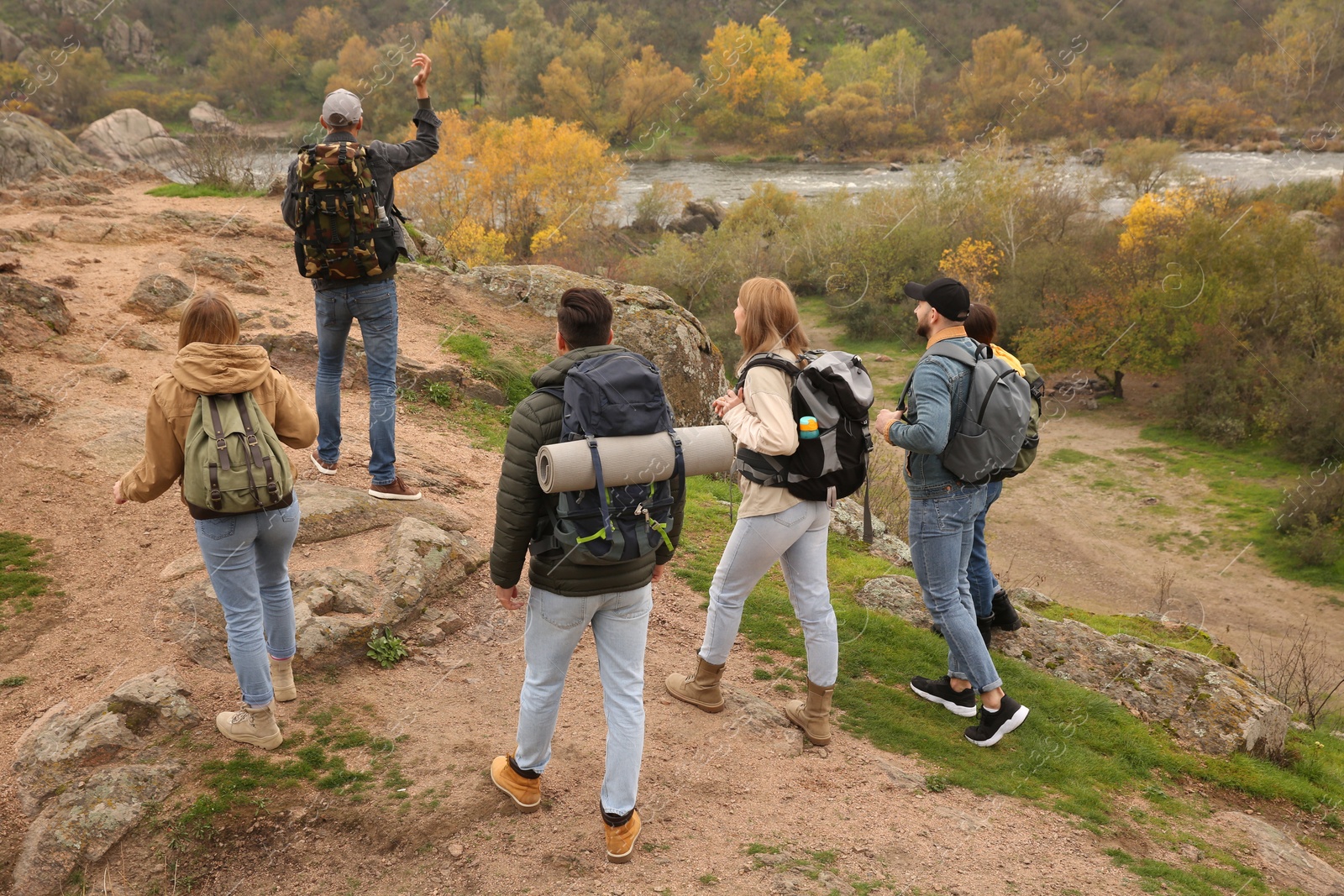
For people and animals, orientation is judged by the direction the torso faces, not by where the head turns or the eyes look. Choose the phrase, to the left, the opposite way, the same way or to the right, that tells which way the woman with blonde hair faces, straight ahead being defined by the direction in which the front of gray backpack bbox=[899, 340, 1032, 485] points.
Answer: the opposite way

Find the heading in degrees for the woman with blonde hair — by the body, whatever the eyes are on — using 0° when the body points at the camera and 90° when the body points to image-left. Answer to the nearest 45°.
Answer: approximately 135°

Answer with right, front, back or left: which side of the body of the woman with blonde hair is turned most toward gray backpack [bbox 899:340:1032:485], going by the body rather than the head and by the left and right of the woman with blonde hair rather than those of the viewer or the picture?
right

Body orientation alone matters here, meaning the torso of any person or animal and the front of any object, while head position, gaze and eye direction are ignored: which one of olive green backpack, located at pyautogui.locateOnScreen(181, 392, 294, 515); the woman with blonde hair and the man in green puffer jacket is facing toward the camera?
the olive green backpack

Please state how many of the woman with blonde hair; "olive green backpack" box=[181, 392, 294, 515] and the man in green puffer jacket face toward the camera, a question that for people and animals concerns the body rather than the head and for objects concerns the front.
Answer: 1

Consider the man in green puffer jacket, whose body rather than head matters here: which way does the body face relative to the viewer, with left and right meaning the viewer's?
facing away from the viewer

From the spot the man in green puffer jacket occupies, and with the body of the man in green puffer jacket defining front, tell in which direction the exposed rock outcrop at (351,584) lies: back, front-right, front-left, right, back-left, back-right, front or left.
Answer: front-left

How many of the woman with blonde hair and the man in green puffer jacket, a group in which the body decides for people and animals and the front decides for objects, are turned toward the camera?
0

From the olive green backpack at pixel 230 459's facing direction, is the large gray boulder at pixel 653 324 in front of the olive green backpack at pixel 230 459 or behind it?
behind

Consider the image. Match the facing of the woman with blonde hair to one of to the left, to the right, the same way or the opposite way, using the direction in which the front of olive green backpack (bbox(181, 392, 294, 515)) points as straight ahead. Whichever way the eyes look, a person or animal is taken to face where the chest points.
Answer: the opposite way

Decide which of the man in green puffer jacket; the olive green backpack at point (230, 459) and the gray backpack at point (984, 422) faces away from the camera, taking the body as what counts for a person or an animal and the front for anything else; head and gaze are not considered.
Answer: the man in green puffer jacket

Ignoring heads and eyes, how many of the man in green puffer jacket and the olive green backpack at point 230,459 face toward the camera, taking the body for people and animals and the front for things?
1

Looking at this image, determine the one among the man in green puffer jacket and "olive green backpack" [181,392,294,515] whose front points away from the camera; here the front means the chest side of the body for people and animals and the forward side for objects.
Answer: the man in green puffer jacket

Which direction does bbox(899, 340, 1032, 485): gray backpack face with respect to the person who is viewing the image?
facing the viewer and to the right of the viewer

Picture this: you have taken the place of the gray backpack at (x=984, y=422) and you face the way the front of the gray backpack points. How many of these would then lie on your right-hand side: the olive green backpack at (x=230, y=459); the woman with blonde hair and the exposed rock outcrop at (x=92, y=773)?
3

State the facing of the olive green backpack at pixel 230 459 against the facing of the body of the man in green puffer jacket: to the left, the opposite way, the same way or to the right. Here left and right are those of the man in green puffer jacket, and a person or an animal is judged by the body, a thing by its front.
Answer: the opposite way
